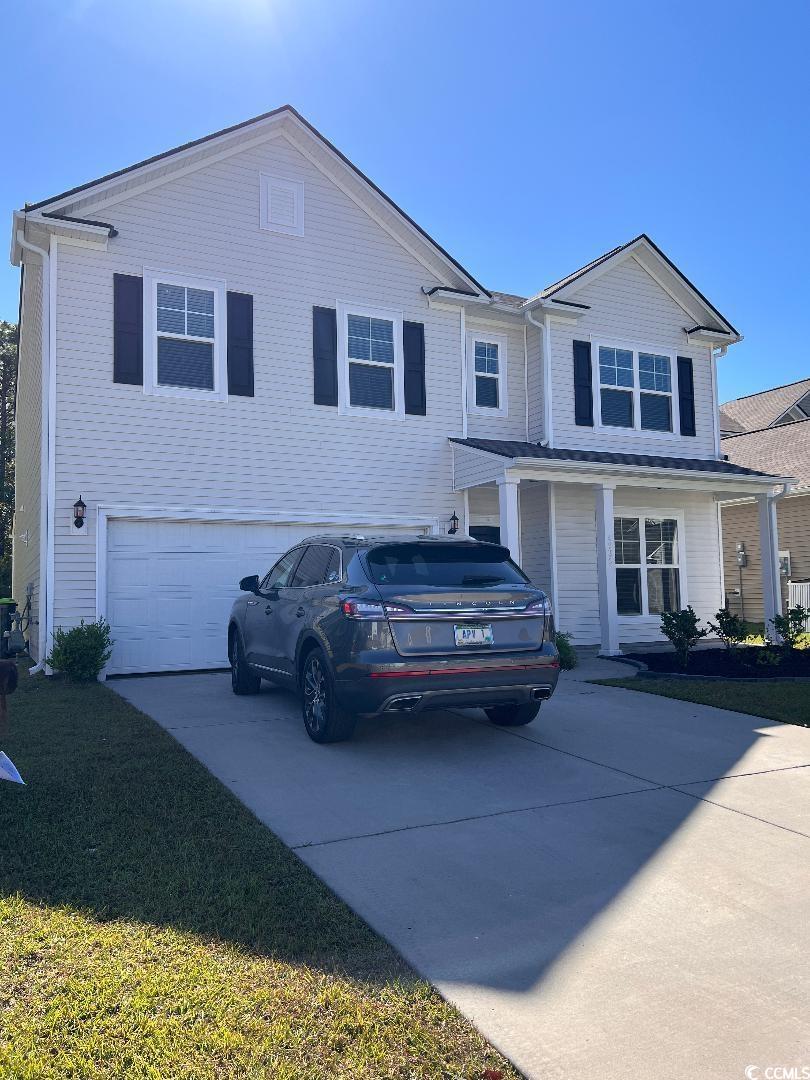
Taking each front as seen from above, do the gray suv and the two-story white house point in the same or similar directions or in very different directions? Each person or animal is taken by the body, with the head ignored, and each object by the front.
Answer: very different directions

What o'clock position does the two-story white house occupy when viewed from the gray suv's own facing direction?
The two-story white house is roughly at 1 o'clock from the gray suv.

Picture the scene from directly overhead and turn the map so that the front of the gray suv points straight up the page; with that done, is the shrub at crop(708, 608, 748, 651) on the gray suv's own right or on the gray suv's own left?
on the gray suv's own right

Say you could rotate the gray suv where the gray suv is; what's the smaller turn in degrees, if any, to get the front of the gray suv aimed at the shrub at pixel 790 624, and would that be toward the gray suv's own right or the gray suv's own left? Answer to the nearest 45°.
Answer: approximately 90° to the gray suv's own right

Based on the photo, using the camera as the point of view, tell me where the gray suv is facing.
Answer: facing away from the viewer and to the left of the viewer

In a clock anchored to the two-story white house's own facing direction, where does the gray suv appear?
The gray suv is roughly at 1 o'clock from the two-story white house.

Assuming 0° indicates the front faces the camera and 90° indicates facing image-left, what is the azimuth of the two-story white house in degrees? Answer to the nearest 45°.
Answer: approximately 315°

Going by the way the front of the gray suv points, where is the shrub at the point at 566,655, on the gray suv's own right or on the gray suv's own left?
on the gray suv's own right
